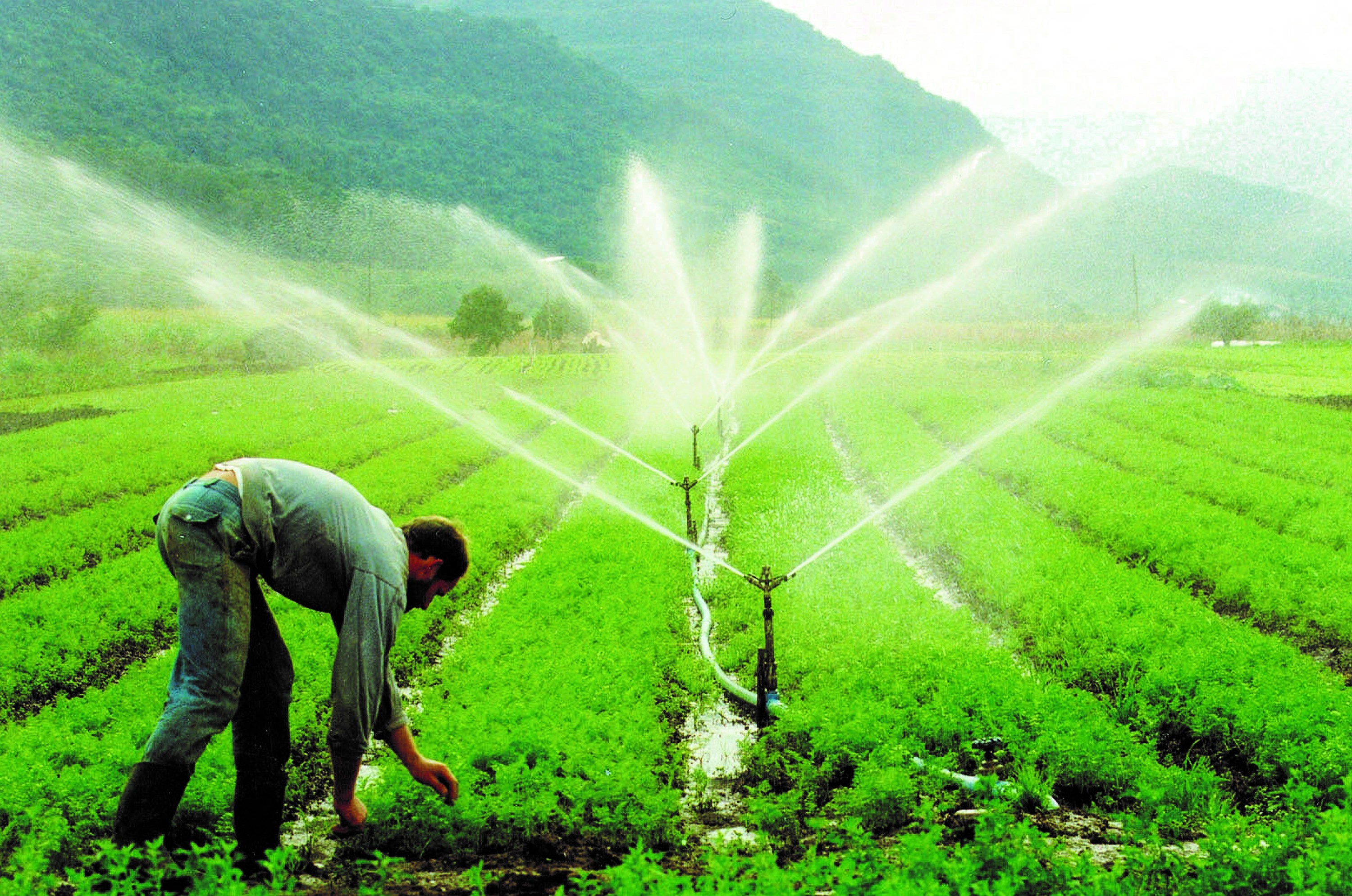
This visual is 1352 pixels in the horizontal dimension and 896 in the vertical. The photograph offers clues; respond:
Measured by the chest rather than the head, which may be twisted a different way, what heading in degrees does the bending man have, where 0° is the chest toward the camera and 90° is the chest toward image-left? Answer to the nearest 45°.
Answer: approximately 270°

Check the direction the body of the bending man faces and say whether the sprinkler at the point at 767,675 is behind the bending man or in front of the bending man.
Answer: in front

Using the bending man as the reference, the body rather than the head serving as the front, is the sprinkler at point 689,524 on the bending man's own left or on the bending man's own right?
on the bending man's own left

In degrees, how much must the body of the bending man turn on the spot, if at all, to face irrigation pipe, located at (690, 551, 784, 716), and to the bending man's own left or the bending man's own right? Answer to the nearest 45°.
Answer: approximately 45° to the bending man's own left
